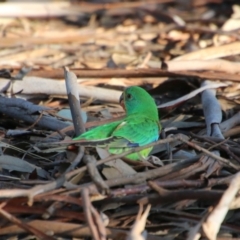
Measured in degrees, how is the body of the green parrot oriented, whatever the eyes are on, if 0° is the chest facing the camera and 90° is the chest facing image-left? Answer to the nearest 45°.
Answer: approximately 270°
